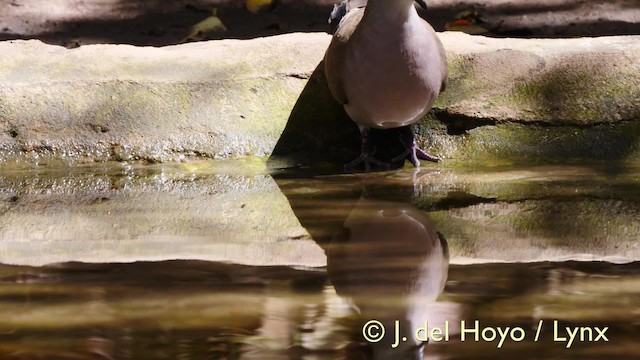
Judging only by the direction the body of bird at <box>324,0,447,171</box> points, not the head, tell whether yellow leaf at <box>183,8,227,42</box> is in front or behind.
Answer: behind

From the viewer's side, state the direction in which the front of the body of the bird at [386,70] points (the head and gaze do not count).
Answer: toward the camera

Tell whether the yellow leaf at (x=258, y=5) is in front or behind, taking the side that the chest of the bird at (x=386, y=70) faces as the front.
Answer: behind

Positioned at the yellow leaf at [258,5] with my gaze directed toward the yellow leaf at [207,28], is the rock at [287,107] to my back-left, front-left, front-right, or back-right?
front-left
